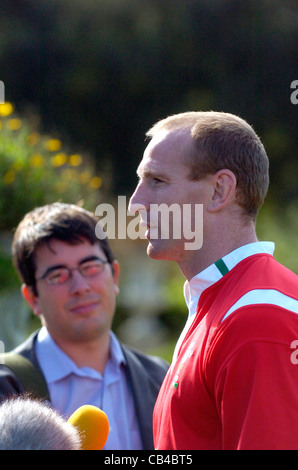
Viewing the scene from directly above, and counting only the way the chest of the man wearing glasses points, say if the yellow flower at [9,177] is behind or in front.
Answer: behind

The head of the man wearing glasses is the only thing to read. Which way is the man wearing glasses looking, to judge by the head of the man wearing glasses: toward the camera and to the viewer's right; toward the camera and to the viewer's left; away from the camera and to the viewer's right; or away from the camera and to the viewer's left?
toward the camera and to the viewer's right

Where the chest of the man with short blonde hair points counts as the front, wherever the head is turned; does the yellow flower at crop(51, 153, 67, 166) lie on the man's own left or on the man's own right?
on the man's own right

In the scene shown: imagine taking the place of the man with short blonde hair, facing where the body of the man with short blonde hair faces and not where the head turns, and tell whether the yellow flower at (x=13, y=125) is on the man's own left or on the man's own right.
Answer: on the man's own right

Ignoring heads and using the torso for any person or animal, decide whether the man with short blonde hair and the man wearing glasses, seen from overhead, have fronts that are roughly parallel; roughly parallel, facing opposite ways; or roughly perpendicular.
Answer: roughly perpendicular

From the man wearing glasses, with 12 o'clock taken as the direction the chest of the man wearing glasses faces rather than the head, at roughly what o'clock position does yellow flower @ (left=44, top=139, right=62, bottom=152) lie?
The yellow flower is roughly at 6 o'clock from the man wearing glasses.

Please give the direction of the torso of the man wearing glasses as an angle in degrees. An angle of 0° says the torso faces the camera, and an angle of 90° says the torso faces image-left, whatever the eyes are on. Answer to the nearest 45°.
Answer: approximately 0°

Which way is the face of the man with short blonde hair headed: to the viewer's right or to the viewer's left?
to the viewer's left

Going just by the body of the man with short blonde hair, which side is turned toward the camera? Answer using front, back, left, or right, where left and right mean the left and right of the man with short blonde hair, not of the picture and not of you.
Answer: left

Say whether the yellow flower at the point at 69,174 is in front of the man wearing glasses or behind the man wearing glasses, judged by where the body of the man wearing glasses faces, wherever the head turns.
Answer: behind

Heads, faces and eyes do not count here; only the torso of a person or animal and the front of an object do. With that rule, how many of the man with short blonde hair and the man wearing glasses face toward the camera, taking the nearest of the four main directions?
1

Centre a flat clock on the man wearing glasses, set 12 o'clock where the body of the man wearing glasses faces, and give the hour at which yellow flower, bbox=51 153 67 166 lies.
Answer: The yellow flower is roughly at 6 o'clock from the man wearing glasses.
